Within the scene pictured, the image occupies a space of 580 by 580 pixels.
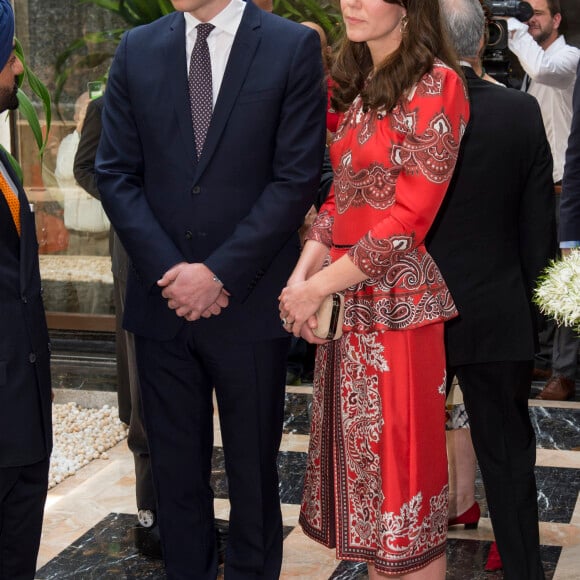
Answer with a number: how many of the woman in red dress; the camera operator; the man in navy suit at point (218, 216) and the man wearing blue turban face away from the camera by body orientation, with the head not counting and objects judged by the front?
0

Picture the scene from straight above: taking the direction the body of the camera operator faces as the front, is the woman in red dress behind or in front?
in front

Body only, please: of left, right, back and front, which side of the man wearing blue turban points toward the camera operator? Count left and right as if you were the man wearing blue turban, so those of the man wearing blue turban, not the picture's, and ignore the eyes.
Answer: left

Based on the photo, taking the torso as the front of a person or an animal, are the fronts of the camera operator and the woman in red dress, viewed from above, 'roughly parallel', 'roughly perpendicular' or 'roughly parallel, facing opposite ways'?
roughly parallel

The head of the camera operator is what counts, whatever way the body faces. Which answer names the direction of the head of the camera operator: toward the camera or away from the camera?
toward the camera

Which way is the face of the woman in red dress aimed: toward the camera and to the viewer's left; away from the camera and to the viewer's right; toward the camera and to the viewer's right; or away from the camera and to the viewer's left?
toward the camera and to the viewer's left

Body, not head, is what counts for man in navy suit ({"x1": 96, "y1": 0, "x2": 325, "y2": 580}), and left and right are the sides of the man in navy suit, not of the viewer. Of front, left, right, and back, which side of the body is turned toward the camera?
front

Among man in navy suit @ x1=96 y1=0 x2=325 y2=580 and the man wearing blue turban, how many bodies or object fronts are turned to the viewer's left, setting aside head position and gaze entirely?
0

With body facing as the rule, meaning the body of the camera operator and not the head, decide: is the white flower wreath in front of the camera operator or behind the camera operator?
in front

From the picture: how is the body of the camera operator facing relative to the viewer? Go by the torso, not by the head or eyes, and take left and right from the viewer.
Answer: facing the viewer and to the left of the viewer

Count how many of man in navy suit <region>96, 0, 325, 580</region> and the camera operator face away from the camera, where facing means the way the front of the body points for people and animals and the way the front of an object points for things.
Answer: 0

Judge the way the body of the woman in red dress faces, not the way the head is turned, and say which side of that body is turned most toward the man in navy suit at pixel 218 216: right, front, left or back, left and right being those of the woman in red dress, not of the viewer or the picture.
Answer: right

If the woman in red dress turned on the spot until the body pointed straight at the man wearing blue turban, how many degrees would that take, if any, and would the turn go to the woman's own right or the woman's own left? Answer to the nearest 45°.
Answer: approximately 45° to the woman's own right

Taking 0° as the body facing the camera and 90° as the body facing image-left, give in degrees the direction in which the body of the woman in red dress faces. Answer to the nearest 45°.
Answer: approximately 45°

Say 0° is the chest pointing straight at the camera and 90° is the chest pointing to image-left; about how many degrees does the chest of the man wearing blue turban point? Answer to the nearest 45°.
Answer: approximately 315°
